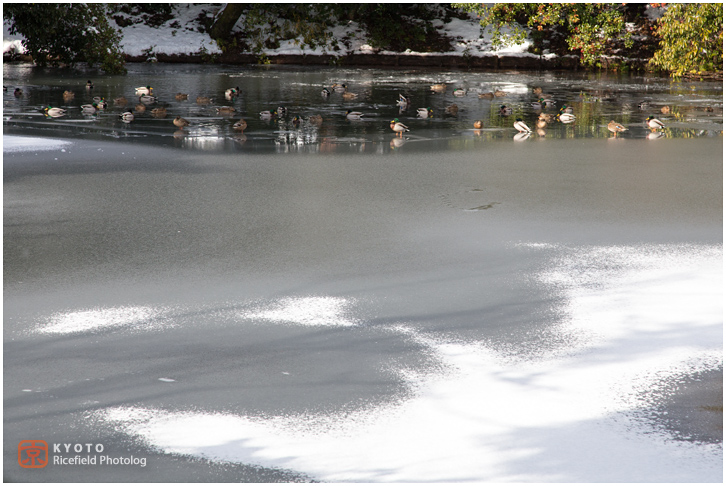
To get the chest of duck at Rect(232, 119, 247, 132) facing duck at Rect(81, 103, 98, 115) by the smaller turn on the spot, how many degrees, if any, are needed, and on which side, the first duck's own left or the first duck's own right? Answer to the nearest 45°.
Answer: approximately 45° to the first duck's own right

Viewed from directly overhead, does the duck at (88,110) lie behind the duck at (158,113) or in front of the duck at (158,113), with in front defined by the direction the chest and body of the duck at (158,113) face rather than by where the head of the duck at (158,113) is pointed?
in front

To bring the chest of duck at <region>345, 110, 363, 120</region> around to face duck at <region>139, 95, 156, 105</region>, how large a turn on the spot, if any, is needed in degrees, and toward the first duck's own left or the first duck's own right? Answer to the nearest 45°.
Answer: approximately 45° to the first duck's own right

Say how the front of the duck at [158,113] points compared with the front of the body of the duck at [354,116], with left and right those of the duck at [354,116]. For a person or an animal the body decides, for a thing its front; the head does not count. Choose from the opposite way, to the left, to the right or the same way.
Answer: the same way

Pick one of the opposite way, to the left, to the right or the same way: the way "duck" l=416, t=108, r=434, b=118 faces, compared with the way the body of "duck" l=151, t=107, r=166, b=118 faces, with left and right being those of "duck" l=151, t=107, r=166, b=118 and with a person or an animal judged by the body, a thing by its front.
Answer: the opposite way

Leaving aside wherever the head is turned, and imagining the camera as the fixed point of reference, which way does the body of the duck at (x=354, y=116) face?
to the viewer's left

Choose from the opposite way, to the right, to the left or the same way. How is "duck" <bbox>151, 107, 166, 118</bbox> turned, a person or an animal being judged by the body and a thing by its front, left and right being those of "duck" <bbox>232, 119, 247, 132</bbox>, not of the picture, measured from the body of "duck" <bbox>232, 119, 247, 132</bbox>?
the same way

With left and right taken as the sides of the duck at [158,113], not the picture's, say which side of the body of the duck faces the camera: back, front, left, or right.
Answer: left

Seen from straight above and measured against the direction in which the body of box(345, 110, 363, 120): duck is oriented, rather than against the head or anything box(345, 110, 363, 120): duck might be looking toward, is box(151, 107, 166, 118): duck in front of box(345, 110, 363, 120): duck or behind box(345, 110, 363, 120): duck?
in front

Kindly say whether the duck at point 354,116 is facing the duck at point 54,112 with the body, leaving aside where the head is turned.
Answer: yes
